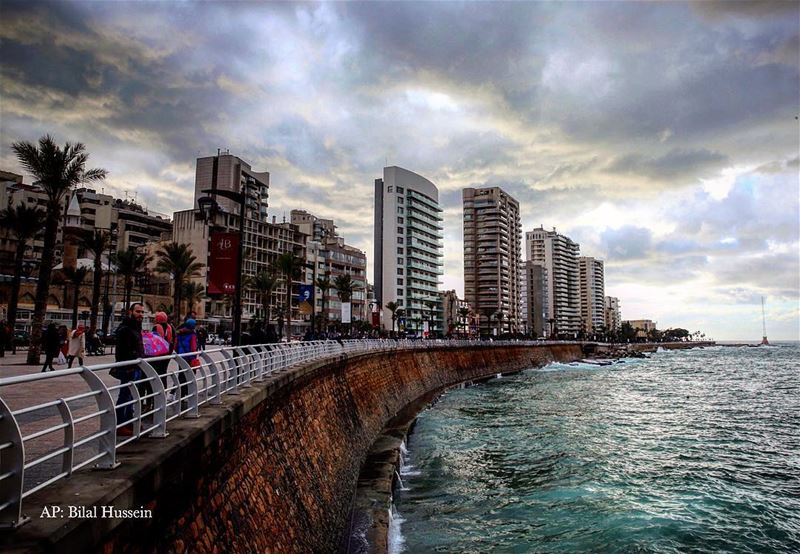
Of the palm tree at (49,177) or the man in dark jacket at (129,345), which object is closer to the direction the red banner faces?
the man in dark jacket

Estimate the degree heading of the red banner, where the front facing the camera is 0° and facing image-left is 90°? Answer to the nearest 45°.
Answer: approximately 0°

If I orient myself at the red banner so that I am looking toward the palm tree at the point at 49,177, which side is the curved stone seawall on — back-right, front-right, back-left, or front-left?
back-left

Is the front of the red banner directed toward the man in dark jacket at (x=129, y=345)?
yes
